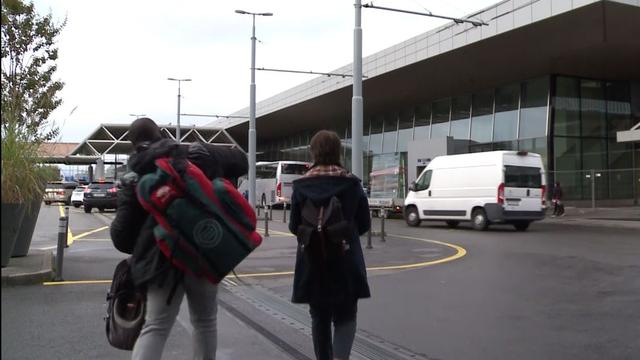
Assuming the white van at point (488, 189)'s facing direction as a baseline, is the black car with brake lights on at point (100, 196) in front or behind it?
in front

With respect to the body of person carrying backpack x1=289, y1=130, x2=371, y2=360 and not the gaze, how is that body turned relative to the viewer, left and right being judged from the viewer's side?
facing away from the viewer

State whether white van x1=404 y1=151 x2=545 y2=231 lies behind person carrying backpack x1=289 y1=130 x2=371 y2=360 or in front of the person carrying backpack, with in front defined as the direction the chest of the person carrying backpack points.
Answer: in front

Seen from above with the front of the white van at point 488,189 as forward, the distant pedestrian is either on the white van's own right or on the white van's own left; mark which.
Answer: on the white van's own right

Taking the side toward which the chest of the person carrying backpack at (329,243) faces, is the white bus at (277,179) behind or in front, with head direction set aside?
in front

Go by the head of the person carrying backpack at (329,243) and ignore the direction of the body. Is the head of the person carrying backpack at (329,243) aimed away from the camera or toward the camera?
away from the camera

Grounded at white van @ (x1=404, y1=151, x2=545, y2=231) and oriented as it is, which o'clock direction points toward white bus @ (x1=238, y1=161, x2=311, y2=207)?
white bus @ (x1=238, y1=161, x2=311, y2=207) is roughly at 12 o'clock from white van @ (x1=404, y1=151, x2=545, y2=231).

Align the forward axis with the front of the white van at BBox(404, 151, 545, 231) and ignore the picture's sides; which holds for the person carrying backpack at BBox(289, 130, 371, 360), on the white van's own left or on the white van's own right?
on the white van's own left

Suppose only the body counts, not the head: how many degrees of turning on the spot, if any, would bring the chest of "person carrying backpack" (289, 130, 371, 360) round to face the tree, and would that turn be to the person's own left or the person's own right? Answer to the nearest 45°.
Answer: approximately 45° to the person's own left

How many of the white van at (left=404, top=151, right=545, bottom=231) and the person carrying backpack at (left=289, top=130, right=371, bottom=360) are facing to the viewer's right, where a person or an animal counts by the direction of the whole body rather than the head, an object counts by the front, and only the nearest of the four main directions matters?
0
